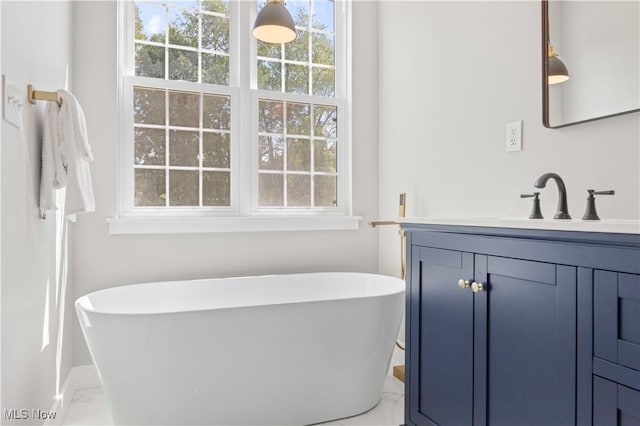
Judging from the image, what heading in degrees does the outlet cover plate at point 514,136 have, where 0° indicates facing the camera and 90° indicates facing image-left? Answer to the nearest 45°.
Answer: approximately 45°

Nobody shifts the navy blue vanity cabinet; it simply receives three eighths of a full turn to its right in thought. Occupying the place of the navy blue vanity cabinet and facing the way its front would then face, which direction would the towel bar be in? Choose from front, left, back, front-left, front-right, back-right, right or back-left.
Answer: left

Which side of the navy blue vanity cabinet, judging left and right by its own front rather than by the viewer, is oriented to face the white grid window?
right

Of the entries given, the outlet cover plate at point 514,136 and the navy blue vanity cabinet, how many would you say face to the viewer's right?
0

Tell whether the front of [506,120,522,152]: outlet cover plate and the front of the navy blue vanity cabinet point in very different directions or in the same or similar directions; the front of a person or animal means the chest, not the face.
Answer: same or similar directions

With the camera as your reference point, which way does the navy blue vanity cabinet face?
facing the viewer and to the left of the viewer

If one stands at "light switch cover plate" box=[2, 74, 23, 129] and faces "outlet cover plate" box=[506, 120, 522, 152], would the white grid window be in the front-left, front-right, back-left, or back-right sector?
front-left

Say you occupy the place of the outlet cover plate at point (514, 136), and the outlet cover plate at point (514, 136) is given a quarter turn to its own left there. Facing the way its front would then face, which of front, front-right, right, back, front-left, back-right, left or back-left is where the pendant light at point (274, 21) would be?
back-right

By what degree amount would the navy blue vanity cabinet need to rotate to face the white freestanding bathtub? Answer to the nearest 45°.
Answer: approximately 45° to its right

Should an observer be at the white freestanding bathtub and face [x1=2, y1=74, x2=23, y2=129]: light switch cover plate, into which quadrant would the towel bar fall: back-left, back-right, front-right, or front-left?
front-right

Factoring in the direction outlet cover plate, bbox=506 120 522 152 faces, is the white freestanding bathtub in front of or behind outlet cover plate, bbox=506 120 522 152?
in front

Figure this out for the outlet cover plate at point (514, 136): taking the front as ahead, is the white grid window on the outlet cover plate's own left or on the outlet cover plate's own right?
on the outlet cover plate's own right

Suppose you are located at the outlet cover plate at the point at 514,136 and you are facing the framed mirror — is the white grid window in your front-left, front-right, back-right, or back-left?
back-right

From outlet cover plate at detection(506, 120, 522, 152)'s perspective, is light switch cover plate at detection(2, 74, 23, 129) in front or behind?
in front
